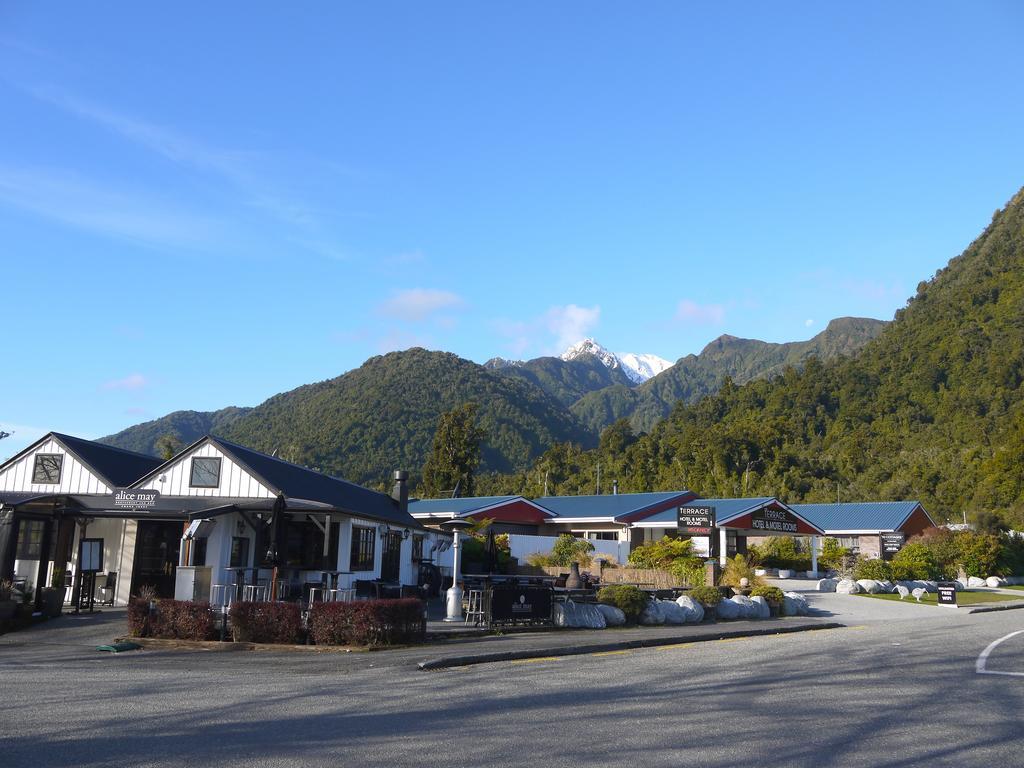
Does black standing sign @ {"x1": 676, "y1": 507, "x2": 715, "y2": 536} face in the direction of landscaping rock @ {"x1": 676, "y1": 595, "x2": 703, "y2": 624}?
yes

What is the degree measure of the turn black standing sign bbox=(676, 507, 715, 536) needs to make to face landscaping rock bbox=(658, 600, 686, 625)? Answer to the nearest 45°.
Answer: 0° — it already faces it

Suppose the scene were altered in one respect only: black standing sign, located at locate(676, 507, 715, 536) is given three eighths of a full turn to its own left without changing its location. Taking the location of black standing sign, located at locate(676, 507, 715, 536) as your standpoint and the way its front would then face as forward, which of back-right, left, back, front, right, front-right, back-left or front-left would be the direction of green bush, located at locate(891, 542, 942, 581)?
front

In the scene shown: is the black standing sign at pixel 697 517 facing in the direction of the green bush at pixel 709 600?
yes

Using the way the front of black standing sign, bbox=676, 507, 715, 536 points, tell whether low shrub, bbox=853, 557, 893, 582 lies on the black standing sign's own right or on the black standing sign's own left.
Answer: on the black standing sign's own left

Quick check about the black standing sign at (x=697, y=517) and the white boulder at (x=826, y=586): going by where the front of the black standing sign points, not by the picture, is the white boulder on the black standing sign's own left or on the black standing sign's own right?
on the black standing sign's own left

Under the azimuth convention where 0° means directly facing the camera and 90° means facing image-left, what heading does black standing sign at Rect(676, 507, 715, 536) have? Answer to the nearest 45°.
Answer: approximately 0°

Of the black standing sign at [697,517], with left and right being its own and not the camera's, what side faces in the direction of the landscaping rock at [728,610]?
front

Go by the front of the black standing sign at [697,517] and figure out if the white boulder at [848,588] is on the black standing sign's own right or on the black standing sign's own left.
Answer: on the black standing sign's own left

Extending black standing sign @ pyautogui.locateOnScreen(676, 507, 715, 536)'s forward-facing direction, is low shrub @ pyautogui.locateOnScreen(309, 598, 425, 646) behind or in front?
in front

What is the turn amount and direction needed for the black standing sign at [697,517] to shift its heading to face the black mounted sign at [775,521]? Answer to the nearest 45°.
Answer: approximately 135° to its left

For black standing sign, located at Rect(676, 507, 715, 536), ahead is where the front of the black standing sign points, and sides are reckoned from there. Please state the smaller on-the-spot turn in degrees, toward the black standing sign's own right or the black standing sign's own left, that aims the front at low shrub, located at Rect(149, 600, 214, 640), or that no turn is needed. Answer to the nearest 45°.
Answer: approximately 45° to the black standing sign's own right

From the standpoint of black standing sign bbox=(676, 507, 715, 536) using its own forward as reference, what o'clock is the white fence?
The white fence is roughly at 4 o'clock from the black standing sign.
